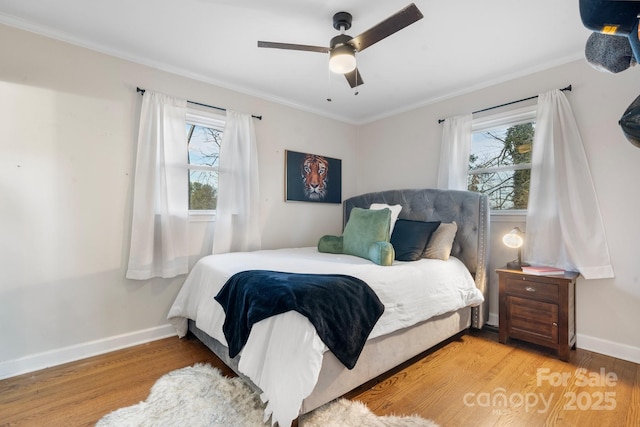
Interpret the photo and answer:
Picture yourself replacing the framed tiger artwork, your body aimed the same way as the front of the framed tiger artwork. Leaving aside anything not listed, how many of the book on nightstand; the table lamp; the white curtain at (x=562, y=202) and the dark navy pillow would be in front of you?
4

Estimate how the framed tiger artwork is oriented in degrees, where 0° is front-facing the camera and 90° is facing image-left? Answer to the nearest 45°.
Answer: approximately 315°

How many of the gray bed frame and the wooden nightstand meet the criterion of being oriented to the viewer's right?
0

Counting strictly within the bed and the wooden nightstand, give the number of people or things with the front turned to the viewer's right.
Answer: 0

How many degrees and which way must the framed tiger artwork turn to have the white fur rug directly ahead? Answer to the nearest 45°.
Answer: approximately 45° to its right

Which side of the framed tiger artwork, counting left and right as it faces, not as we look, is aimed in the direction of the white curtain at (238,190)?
right

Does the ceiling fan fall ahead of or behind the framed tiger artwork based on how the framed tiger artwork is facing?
ahead

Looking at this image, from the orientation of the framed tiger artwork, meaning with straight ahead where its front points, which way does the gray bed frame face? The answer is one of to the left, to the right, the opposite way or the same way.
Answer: to the right

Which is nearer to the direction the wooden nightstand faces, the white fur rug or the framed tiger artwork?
the white fur rug

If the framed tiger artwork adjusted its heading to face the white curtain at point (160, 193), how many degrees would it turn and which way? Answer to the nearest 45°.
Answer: approximately 90° to its right

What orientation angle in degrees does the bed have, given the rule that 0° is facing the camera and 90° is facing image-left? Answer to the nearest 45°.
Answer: approximately 45°

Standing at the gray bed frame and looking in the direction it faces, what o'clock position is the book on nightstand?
The book on nightstand is roughly at 8 o'clock from the gray bed frame.

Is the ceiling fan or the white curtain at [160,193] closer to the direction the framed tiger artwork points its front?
the ceiling fan
